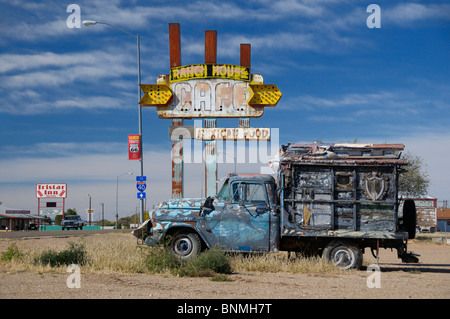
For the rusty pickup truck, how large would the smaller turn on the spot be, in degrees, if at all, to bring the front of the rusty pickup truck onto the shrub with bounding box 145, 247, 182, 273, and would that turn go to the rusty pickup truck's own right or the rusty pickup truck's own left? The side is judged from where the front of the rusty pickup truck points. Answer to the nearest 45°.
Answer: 0° — it already faces it

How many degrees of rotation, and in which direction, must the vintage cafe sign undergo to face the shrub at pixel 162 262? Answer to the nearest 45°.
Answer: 0° — it already faces it

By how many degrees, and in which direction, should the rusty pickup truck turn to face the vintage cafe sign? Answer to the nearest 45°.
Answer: approximately 90° to its right

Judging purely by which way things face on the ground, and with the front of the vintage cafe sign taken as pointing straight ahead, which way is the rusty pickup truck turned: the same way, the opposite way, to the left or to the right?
to the right

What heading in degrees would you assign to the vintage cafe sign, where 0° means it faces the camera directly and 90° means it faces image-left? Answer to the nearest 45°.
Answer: approximately 0°

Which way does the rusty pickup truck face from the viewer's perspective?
to the viewer's left

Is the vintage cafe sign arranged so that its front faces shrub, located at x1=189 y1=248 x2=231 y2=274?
yes

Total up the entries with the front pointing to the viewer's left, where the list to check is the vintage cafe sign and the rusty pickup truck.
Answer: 1
